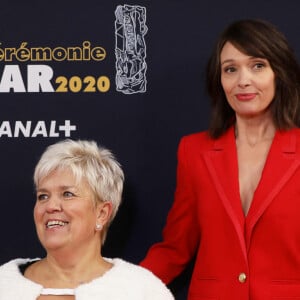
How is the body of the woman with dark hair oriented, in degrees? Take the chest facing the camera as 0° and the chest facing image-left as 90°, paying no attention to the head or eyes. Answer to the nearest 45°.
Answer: approximately 0°
